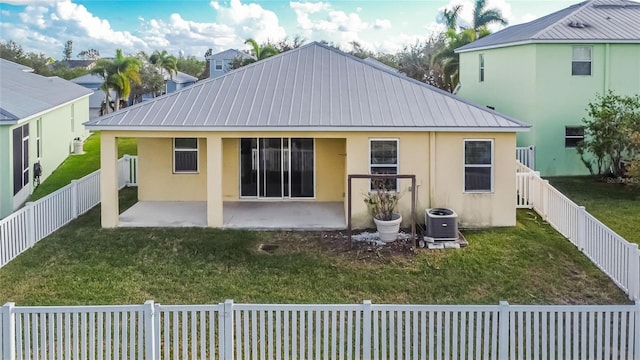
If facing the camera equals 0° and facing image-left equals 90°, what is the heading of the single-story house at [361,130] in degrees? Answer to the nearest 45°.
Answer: approximately 180°

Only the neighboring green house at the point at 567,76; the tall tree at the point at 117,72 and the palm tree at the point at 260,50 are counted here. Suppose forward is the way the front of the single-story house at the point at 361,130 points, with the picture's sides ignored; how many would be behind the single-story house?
0

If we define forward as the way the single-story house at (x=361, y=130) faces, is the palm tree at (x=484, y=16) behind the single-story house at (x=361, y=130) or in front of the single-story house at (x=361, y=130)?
in front

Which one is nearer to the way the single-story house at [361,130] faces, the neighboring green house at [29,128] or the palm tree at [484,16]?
the palm tree

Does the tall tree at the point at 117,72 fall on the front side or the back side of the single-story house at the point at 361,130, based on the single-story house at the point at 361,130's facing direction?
on the front side

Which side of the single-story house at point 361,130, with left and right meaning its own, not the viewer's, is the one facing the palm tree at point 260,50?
front

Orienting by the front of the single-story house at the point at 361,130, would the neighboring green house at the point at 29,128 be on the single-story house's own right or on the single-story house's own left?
on the single-story house's own left

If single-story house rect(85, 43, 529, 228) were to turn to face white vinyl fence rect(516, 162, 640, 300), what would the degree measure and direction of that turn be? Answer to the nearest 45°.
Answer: approximately 135° to its right

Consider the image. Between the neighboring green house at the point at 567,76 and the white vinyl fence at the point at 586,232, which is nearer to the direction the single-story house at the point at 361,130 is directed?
the neighboring green house

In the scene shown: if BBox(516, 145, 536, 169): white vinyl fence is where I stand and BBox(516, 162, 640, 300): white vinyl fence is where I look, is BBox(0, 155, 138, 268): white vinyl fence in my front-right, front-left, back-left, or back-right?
front-right

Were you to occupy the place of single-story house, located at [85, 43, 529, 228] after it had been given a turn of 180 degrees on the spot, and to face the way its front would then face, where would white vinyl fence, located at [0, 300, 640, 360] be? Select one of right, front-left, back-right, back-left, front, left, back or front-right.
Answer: front

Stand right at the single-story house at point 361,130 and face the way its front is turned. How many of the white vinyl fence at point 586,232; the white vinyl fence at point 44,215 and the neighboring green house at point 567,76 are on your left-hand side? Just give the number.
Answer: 1
